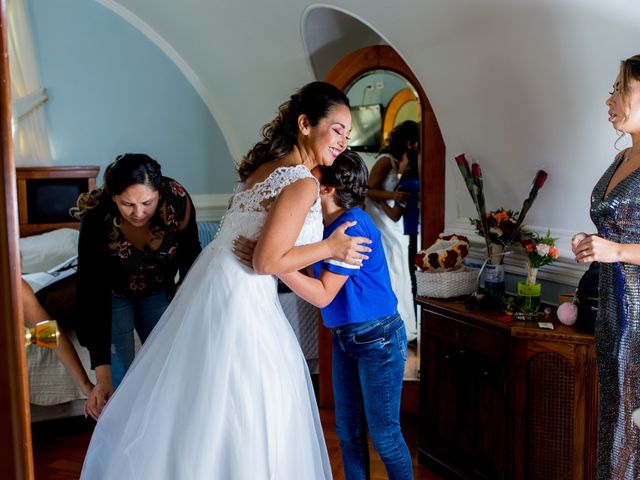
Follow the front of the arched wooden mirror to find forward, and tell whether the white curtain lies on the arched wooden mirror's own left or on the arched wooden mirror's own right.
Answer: on the arched wooden mirror's own right

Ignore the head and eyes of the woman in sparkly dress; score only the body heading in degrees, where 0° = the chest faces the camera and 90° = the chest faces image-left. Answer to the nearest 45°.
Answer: approximately 45°

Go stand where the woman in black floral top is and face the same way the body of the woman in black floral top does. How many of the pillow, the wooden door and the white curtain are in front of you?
1

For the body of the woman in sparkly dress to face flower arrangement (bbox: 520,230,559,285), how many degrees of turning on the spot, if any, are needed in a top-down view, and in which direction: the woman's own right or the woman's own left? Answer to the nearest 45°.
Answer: approximately 90° to the woman's own right

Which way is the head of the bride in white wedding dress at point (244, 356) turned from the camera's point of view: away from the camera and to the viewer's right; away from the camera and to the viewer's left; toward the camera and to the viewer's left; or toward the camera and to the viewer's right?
toward the camera and to the viewer's right

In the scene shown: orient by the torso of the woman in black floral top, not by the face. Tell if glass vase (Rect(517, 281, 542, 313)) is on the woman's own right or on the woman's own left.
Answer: on the woman's own left

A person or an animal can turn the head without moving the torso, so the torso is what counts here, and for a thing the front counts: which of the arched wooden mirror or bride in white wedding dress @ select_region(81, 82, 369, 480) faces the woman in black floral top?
the arched wooden mirror

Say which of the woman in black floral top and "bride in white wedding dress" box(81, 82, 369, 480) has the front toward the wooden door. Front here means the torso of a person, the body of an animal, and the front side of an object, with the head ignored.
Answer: the woman in black floral top

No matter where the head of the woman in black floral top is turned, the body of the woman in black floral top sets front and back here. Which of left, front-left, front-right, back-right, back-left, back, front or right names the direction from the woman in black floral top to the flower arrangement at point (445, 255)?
left

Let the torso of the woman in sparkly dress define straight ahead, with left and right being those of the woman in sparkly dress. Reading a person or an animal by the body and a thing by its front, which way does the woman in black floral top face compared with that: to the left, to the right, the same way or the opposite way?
to the left

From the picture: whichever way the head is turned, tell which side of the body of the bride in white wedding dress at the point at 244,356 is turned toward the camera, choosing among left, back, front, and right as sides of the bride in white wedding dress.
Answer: right

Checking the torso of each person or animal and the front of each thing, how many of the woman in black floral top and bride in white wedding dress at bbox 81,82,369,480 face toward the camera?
1

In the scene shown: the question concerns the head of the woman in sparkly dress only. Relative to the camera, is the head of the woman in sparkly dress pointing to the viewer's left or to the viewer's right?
to the viewer's left
